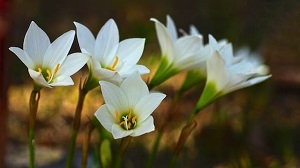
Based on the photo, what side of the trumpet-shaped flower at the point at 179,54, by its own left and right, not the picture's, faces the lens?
right

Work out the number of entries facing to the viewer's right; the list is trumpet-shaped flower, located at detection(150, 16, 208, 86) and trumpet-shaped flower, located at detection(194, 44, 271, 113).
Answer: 2

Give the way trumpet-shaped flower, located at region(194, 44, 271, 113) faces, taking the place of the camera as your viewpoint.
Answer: facing to the right of the viewer
